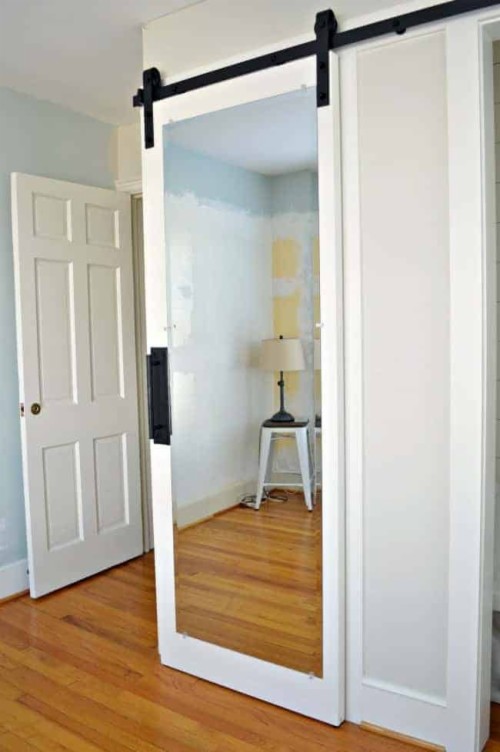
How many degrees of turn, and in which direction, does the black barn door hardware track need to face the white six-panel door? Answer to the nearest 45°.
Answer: approximately 90° to its right

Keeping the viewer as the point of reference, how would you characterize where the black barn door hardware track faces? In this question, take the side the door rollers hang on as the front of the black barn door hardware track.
facing the viewer and to the left of the viewer
